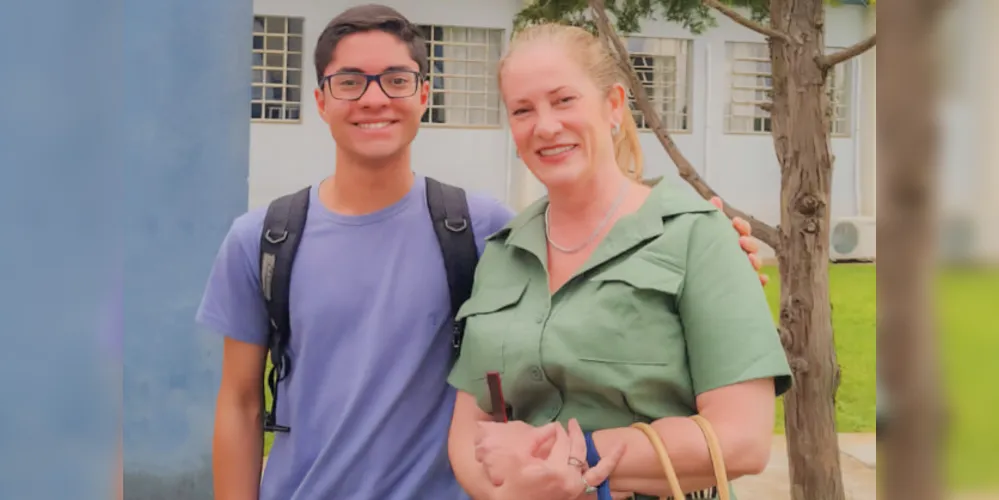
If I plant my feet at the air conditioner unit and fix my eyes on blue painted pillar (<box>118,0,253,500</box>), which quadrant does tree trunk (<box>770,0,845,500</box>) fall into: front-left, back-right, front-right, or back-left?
front-left

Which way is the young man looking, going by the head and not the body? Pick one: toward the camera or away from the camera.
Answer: toward the camera

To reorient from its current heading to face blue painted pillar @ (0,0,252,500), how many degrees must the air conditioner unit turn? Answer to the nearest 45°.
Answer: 0° — it already faces it

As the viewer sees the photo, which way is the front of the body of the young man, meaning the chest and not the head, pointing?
toward the camera

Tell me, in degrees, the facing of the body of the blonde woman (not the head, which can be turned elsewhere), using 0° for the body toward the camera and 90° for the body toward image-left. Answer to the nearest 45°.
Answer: approximately 45°

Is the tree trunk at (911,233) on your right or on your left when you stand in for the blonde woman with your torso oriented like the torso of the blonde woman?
on your left

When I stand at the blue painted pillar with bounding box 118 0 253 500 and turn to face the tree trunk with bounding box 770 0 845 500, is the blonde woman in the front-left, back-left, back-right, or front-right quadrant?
front-right

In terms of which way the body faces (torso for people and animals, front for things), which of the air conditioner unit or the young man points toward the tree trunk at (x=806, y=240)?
the air conditioner unit

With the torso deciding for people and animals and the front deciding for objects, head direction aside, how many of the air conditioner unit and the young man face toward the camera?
2

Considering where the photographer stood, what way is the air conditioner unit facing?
facing the viewer

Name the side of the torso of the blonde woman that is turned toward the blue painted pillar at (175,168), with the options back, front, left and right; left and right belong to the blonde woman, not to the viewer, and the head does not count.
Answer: right

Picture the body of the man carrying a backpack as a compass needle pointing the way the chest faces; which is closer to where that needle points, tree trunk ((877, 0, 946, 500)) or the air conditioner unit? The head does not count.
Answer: the tree trunk
